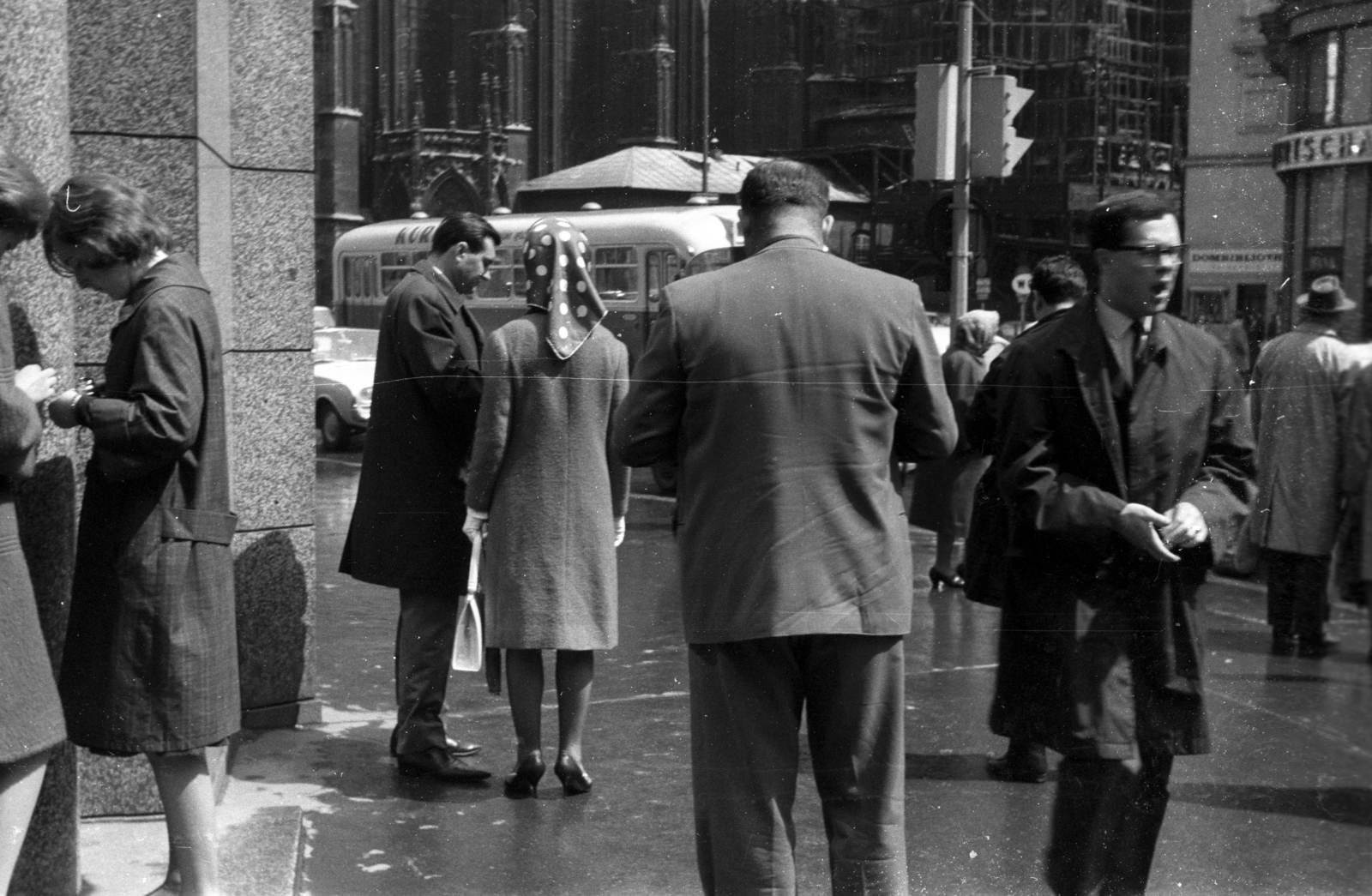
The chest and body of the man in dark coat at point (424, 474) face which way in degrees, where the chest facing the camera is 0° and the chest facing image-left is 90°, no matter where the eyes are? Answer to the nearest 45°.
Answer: approximately 270°

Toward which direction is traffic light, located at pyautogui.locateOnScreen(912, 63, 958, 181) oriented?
away from the camera

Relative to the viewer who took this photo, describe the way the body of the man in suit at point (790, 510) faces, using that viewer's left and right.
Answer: facing away from the viewer

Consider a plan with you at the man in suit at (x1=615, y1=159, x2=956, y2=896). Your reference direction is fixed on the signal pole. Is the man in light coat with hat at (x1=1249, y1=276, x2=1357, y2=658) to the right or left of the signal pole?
right

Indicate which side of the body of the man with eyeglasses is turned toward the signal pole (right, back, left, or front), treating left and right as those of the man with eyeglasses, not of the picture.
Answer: back

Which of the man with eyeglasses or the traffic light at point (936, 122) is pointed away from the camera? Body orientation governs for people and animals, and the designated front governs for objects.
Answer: the traffic light

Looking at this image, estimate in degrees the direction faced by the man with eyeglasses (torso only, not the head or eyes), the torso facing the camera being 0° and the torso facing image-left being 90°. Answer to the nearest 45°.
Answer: approximately 315°

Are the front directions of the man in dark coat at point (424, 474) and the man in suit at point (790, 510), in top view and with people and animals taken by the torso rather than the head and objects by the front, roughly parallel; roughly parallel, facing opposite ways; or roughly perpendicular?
roughly perpendicular

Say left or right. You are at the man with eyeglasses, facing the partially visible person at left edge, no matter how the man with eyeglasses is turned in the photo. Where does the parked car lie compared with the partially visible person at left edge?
right

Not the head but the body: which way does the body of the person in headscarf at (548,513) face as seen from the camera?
away from the camera

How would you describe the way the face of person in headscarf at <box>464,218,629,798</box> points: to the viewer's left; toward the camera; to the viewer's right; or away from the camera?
away from the camera

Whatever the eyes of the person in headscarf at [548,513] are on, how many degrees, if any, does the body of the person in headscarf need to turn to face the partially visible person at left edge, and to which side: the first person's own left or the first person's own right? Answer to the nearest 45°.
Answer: approximately 135° to the first person's own left

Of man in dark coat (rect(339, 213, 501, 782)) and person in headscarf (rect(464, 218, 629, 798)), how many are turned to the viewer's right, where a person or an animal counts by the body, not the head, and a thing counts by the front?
1

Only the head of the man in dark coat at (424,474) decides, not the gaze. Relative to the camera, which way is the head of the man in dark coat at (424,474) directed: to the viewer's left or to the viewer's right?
to the viewer's right
